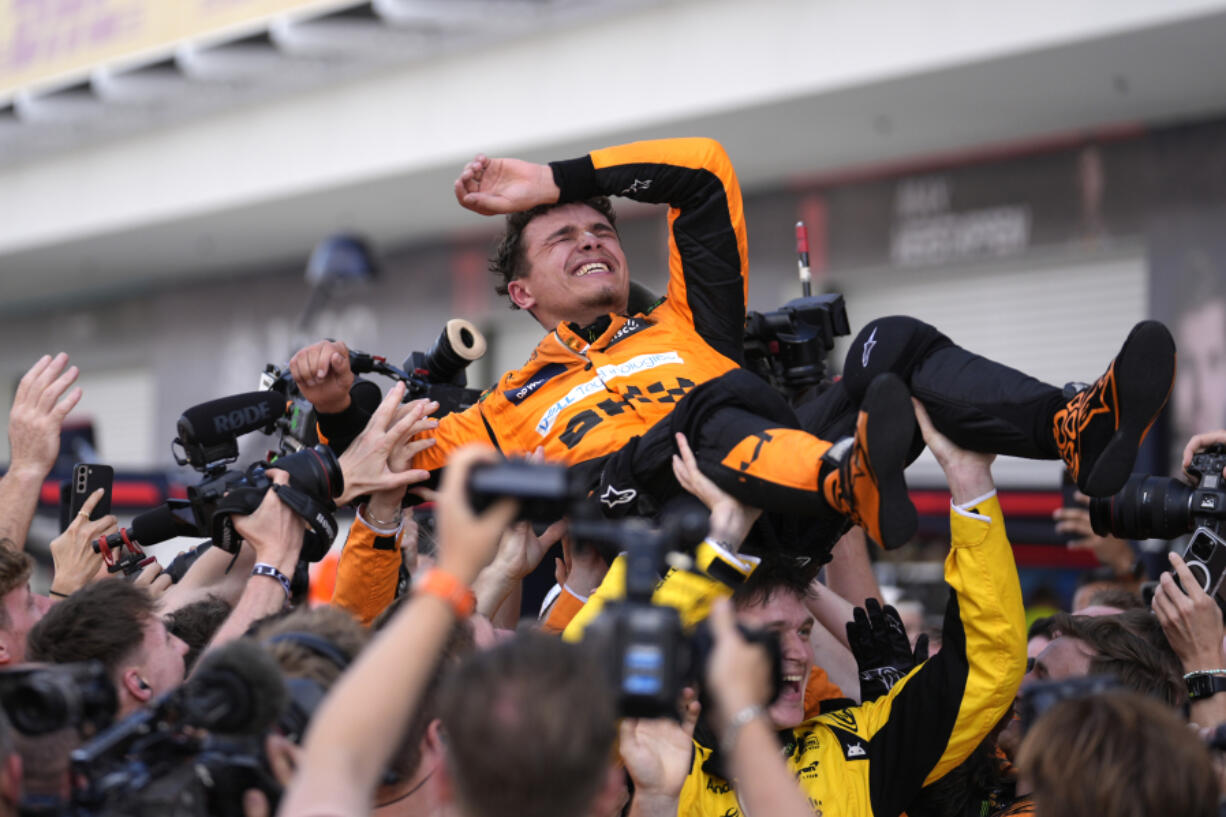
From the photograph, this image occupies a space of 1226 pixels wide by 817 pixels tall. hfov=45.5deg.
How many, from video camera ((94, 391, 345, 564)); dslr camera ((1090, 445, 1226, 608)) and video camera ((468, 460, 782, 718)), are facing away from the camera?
1

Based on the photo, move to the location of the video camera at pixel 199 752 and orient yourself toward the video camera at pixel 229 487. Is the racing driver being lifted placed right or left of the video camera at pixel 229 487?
right

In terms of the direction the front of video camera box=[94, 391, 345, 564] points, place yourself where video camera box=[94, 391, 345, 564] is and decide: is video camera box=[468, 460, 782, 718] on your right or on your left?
on your right

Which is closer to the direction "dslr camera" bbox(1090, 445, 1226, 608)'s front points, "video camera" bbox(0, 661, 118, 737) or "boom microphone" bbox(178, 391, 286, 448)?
the boom microphone

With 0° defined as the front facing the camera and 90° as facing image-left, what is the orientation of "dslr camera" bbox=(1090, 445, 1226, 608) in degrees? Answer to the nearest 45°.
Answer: approximately 90°

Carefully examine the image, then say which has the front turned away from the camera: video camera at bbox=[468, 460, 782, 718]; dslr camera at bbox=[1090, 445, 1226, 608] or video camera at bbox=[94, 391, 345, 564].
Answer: video camera at bbox=[468, 460, 782, 718]

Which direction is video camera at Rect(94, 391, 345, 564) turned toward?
to the viewer's right

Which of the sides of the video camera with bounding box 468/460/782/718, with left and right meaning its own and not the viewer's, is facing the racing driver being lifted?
front

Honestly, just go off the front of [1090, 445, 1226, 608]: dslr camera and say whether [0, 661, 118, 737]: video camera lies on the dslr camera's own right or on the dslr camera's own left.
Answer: on the dslr camera's own left

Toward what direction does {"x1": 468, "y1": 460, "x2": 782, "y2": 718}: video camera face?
away from the camera

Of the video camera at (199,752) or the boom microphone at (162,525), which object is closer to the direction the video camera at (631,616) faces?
the boom microphone

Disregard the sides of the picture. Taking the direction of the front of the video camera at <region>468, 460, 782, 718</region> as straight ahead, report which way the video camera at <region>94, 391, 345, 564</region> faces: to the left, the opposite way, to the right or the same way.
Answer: to the right

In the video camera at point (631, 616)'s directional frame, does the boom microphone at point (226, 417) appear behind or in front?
in front

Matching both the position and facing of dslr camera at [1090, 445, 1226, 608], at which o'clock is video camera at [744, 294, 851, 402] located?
The video camera is roughly at 1 o'clock from the dslr camera.

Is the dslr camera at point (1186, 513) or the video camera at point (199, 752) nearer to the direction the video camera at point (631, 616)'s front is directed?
the dslr camera

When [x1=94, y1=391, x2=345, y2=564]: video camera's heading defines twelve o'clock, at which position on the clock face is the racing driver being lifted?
The racing driver being lifted is roughly at 12 o'clock from the video camera.

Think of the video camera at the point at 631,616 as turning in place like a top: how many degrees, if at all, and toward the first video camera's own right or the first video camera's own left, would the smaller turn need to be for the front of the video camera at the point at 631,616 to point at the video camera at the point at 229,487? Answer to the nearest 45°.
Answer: approximately 45° to the first video camera's own left

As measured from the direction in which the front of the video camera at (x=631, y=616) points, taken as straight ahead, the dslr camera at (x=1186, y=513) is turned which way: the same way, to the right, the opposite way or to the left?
to the left
